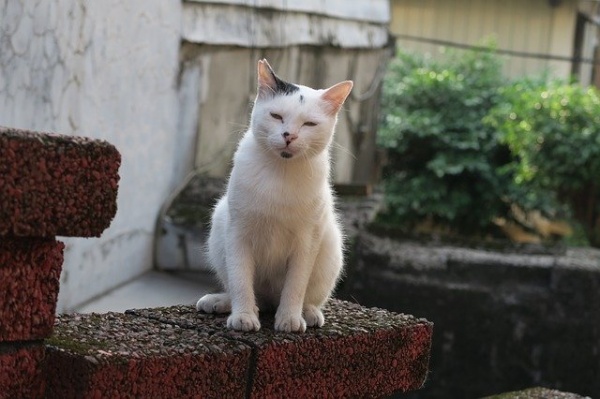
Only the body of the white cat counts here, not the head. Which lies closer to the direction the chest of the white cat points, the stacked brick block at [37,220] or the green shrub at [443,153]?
the stacked brick block

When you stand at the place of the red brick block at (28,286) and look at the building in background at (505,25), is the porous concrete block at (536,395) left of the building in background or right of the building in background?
right

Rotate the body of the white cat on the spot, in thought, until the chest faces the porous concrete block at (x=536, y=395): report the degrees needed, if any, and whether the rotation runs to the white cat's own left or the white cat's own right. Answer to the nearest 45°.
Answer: approximately 90° to the white cat's own left

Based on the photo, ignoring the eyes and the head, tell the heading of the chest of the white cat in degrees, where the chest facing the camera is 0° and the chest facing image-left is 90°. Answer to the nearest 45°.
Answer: approximately 0°

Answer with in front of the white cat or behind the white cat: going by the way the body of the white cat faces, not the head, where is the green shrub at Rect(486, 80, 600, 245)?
behind

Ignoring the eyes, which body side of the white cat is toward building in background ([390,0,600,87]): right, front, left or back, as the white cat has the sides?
back

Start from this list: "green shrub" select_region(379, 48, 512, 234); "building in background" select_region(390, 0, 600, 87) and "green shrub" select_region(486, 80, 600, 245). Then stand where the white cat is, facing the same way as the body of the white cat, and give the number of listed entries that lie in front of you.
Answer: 0

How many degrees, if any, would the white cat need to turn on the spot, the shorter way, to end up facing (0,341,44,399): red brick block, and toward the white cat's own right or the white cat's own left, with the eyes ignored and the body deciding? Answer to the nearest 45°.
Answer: approximately 45° to the white cat's own right

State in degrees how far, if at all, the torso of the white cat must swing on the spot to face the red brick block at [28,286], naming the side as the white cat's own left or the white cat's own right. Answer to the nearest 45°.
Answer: approximately 45° to the white cat's own right
